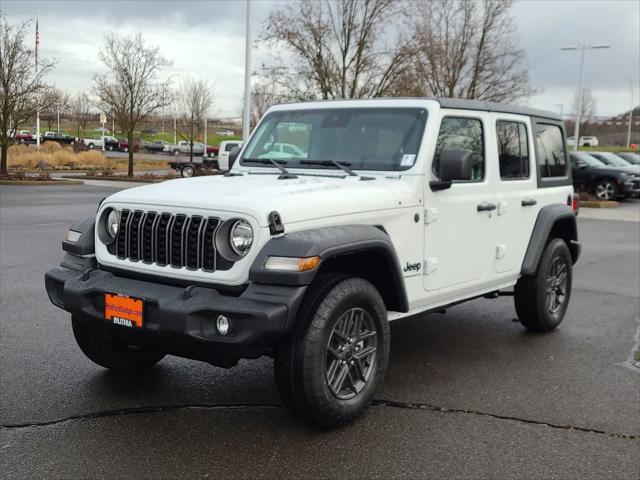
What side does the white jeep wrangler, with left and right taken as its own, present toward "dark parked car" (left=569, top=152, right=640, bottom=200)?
back

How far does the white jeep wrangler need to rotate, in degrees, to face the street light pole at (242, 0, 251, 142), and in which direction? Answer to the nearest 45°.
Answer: approximately 135° to its right

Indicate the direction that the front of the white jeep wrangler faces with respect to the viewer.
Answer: facing the viewer and to the left of the viewer
